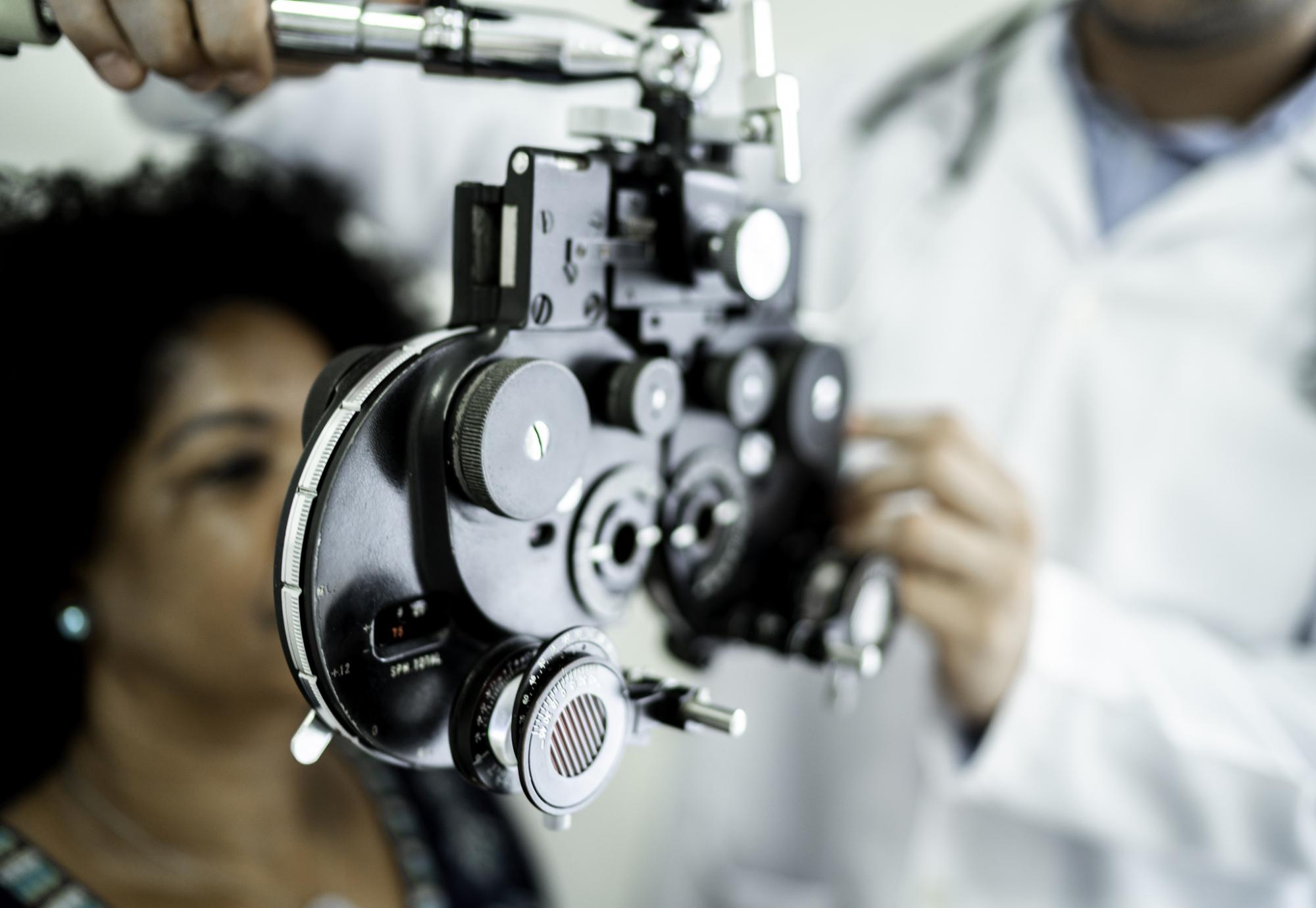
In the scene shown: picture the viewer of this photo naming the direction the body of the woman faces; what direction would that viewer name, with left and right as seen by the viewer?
facing the viewer and to the right of the viewer

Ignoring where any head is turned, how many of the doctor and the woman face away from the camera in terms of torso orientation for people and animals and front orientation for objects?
0

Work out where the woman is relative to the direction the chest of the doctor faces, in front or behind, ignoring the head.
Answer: in front

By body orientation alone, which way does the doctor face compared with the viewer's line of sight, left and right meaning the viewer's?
facing the viewer and to the left of the viewer

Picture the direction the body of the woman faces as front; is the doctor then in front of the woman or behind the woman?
in front

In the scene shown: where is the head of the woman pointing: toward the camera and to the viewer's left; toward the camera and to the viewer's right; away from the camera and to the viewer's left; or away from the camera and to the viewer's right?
toward the camera and to the viewer's right
